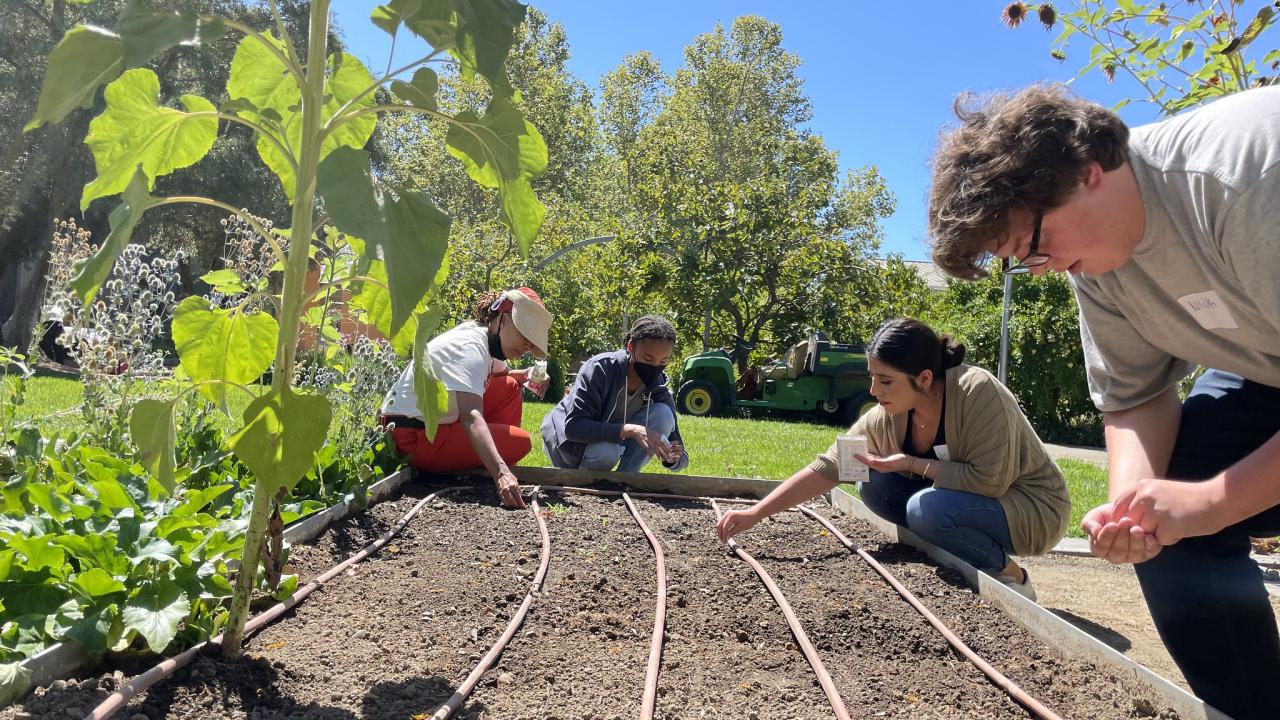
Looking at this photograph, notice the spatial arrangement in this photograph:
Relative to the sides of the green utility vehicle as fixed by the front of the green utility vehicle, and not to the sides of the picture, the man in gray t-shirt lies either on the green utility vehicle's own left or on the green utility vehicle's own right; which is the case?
on the green utility vehicle's own left

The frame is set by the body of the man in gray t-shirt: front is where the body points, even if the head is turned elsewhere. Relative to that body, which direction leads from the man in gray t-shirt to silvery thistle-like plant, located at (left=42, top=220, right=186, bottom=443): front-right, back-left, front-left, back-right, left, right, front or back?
front-right

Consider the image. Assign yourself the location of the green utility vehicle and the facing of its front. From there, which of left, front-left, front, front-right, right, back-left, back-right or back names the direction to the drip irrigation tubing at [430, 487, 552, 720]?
left

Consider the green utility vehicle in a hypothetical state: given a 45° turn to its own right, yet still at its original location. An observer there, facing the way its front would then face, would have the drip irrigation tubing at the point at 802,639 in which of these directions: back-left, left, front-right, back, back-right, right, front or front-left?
back-left

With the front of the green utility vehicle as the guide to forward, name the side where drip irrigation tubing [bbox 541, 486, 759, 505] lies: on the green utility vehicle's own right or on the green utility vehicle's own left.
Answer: on the green utility vehicle's own left

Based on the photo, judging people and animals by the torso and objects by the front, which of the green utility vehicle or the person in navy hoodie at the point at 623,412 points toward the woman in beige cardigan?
the person in navy hoodie

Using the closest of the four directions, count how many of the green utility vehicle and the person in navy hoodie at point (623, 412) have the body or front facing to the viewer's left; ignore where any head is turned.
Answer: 1

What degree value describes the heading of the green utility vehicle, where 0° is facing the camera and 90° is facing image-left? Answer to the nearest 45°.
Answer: approximately 90°

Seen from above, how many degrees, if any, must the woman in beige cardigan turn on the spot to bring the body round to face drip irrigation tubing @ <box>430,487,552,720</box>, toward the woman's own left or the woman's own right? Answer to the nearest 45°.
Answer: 0° — they already face it

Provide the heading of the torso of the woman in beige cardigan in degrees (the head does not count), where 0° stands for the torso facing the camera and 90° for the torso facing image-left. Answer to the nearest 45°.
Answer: approximately 45°
